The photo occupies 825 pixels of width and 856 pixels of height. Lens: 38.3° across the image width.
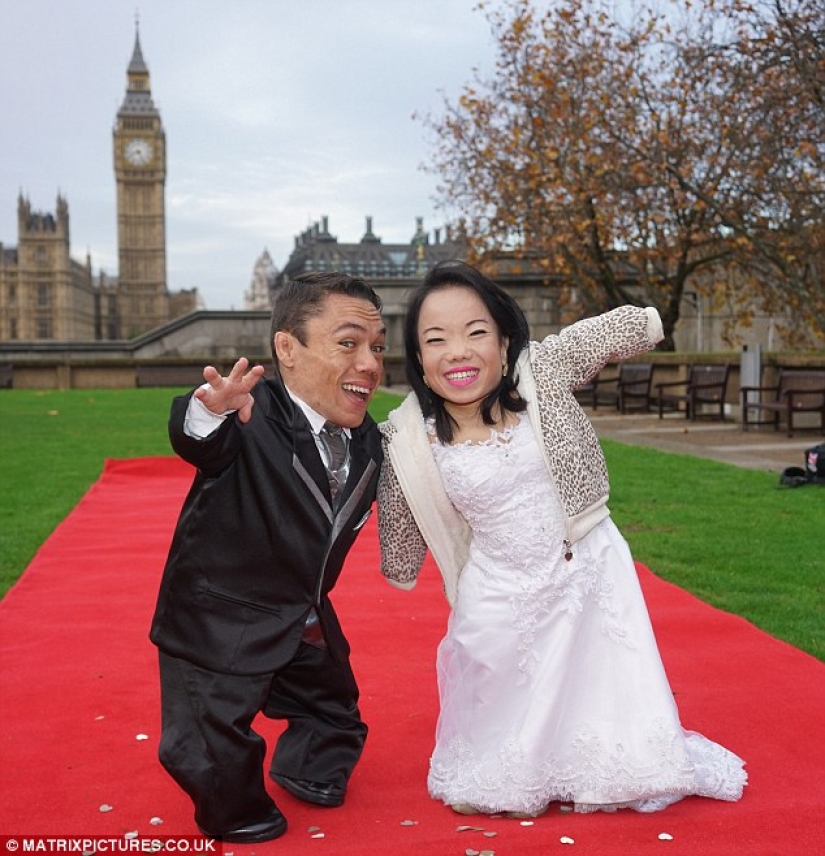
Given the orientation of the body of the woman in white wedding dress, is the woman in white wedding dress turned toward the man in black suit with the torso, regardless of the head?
no

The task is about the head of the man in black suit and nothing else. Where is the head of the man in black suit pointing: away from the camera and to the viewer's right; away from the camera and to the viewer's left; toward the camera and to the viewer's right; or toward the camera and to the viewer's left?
toward the camera and to the viewer's right

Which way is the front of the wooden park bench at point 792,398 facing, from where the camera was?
facing the viewer and to the left of the viewer

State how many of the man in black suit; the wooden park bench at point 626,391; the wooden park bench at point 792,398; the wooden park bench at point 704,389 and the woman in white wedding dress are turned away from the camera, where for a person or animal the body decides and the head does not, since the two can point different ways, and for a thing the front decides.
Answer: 0

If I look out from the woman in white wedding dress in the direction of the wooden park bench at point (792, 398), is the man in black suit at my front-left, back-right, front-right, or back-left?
back-left

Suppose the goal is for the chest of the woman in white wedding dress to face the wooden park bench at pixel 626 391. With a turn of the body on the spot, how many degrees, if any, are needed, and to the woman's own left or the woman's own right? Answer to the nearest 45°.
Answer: approximately 180°

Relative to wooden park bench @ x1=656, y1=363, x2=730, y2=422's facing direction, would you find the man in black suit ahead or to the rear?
ahead

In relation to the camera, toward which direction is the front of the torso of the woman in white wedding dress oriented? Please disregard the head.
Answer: toward the camera

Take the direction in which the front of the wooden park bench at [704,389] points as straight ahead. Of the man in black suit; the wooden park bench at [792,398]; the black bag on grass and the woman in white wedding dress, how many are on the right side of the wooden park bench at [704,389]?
0

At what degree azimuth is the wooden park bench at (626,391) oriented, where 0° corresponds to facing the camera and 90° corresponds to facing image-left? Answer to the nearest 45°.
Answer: approximately 45°

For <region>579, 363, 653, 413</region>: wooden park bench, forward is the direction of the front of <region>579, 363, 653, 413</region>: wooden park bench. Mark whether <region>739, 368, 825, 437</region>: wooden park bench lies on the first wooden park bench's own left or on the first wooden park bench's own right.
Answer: on the first wooden park bench's own left

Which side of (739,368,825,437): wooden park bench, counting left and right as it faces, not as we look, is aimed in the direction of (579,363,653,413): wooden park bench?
right

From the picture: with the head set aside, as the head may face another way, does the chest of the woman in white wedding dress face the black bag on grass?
no

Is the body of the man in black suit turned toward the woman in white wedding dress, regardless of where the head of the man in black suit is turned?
no

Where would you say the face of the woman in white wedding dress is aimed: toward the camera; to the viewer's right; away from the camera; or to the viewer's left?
toward the camera

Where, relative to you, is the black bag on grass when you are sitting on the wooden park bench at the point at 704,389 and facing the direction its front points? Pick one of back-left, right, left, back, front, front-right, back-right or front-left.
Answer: front-left

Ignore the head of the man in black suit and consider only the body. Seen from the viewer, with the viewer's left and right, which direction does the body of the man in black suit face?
facing the viewer and to the right of the viewer

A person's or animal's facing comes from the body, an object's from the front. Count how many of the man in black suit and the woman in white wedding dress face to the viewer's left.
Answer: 0
